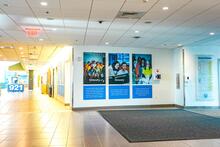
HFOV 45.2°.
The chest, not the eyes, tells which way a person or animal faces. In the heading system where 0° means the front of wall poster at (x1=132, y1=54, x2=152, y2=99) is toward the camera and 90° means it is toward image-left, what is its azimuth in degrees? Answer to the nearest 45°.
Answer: approximately 0°

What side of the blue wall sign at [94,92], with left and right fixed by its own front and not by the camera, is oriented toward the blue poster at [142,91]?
left

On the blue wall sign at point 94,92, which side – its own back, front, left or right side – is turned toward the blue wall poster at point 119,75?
left

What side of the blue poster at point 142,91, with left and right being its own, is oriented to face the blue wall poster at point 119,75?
right

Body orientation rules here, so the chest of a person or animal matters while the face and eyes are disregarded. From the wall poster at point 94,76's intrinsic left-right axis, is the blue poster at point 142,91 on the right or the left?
on its left

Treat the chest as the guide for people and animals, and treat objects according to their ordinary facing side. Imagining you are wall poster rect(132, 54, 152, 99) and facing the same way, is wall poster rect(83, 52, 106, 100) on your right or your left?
on your right

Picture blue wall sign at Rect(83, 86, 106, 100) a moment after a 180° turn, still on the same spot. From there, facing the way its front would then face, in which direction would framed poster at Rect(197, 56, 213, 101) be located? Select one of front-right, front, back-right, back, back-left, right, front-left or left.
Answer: right

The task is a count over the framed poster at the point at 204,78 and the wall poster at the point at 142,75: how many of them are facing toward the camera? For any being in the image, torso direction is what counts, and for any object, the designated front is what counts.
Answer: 2

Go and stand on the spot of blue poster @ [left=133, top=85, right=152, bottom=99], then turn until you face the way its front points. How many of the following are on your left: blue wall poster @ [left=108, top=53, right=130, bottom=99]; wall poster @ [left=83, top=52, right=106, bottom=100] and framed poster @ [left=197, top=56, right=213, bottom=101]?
1

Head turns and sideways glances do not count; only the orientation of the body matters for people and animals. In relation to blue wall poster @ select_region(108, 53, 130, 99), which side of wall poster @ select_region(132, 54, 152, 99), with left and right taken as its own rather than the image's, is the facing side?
right

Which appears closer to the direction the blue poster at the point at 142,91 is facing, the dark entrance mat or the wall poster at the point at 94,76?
the dark entrance mat

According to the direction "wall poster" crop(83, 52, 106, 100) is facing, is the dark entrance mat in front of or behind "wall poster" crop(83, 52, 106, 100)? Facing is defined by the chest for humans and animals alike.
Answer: in front

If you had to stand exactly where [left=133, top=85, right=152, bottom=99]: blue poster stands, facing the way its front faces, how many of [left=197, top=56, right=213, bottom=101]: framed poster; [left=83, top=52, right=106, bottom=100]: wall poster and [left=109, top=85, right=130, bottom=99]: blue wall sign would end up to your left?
1

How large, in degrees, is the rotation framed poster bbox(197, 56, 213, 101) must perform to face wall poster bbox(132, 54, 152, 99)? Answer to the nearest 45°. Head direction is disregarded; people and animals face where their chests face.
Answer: approximately 90° to its right

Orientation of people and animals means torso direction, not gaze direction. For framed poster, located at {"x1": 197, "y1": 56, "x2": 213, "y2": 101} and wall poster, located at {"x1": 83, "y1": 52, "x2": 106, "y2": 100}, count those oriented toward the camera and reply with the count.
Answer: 2
